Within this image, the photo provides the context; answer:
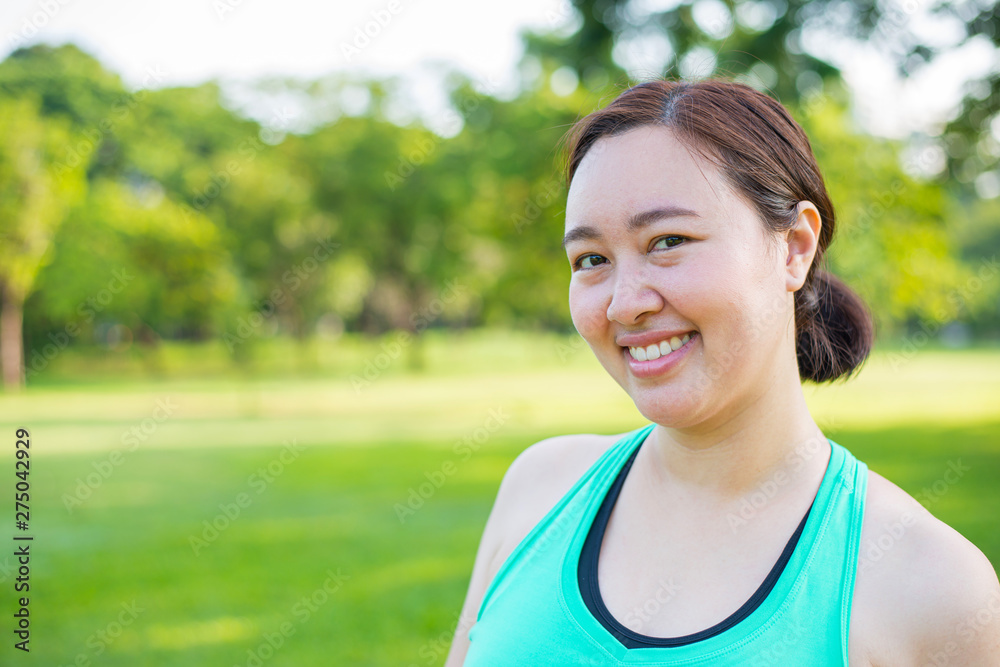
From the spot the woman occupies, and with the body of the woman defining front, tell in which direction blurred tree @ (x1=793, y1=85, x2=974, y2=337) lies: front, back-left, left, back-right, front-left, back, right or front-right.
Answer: back-right

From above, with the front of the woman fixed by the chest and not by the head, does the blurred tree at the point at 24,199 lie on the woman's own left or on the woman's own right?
on the woman's own right

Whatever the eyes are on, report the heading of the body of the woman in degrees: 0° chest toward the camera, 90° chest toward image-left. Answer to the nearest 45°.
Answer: approximately 45°
